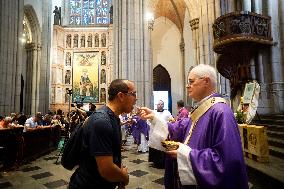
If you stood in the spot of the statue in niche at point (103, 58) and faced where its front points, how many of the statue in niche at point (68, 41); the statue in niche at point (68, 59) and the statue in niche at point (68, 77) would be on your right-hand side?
3

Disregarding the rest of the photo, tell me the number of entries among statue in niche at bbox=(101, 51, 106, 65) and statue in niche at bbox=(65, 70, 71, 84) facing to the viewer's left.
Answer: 0

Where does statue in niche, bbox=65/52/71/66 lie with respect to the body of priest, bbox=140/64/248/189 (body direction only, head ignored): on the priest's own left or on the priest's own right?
on the priest's own right

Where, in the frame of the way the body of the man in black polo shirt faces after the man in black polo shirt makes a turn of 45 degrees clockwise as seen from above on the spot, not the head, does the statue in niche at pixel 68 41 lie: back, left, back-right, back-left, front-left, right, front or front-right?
back-left

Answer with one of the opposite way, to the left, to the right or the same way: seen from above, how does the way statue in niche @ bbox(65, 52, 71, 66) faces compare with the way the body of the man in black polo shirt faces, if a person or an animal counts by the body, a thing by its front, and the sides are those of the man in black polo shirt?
to the right

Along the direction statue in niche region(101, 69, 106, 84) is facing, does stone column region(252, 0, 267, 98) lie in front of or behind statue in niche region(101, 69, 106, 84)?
in front

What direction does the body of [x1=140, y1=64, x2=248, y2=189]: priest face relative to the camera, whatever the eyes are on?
to the viewer's left

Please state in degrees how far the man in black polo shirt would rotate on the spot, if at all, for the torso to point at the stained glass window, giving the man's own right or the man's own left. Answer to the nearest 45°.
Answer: approximately 90° to the man's own left

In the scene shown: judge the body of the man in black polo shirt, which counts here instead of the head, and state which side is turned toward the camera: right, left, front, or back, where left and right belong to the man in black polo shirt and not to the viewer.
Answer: right

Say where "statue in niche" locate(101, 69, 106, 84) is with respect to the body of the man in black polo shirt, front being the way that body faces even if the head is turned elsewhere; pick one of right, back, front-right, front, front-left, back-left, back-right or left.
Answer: left

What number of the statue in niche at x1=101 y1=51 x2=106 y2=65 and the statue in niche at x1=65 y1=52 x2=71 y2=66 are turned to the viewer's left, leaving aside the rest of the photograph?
0

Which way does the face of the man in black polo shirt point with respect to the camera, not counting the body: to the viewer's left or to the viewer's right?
to the viewer's right
